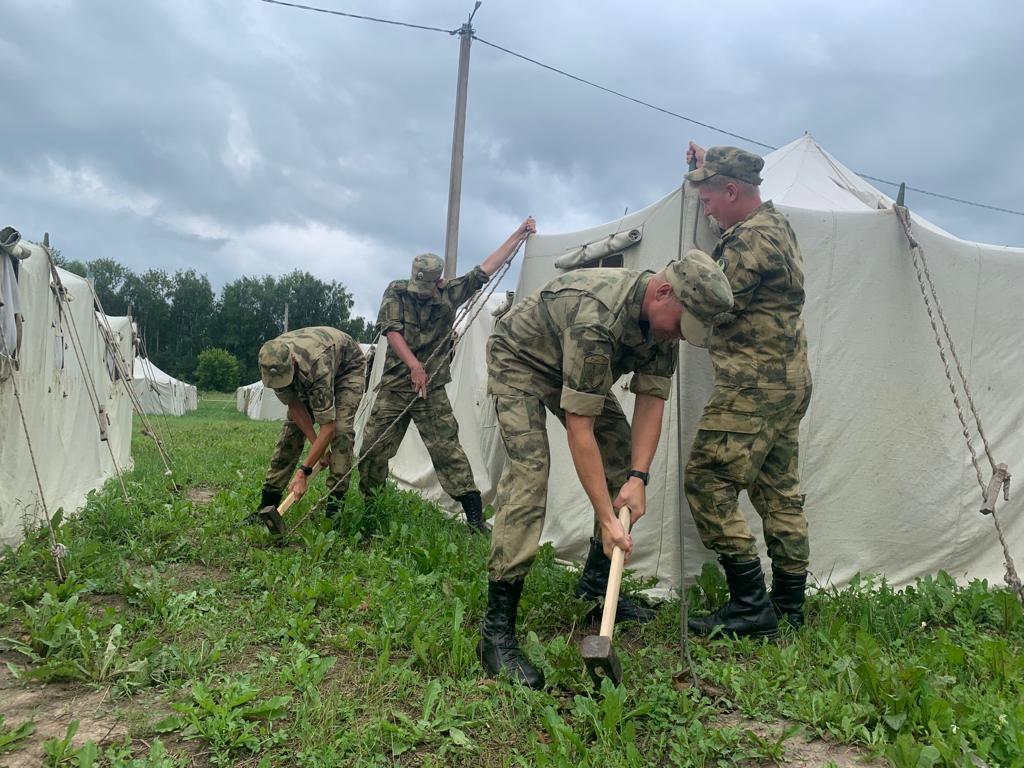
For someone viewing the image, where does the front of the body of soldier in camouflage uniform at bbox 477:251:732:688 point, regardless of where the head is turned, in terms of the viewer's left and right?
facing the viewer and to the right of the viewer

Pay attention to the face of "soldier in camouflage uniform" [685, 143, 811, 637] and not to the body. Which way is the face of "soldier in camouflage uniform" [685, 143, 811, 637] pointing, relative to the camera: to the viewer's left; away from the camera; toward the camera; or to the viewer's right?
to the viewer's left

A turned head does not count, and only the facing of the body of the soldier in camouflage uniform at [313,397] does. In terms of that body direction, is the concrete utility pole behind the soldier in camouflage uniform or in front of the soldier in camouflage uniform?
behind

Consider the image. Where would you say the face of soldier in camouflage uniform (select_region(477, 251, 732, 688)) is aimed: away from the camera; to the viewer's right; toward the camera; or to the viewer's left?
to the viewer's right

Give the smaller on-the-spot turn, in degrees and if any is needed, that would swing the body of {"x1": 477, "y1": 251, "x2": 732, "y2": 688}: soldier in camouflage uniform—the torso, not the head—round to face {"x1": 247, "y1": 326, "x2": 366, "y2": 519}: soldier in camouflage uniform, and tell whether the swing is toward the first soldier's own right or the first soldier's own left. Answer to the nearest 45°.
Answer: approximately 180°

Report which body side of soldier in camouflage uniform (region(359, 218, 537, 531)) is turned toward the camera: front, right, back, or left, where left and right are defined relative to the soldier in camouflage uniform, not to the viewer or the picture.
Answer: front

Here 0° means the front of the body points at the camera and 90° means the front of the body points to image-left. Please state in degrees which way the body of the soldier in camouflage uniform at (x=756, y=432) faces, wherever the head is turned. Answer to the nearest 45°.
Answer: approximately 90°

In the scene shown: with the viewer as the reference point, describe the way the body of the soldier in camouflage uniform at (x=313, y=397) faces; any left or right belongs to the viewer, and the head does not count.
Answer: facing the viewer and to the left of the viewer

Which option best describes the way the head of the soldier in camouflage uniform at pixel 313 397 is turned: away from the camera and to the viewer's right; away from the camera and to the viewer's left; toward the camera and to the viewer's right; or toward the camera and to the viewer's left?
toward the camera and to the viewer's left

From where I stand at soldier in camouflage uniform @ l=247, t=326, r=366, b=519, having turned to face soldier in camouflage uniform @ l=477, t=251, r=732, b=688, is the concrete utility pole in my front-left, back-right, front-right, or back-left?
back-left

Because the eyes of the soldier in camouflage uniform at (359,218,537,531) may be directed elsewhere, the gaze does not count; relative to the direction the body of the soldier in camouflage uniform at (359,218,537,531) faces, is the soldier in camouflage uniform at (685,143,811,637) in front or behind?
in front

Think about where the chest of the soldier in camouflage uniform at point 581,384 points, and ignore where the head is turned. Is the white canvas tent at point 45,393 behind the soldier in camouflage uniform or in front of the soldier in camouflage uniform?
behind

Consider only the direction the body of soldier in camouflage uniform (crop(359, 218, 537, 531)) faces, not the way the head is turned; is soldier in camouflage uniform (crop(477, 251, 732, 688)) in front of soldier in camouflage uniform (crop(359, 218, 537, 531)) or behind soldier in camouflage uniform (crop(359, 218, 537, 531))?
in front
